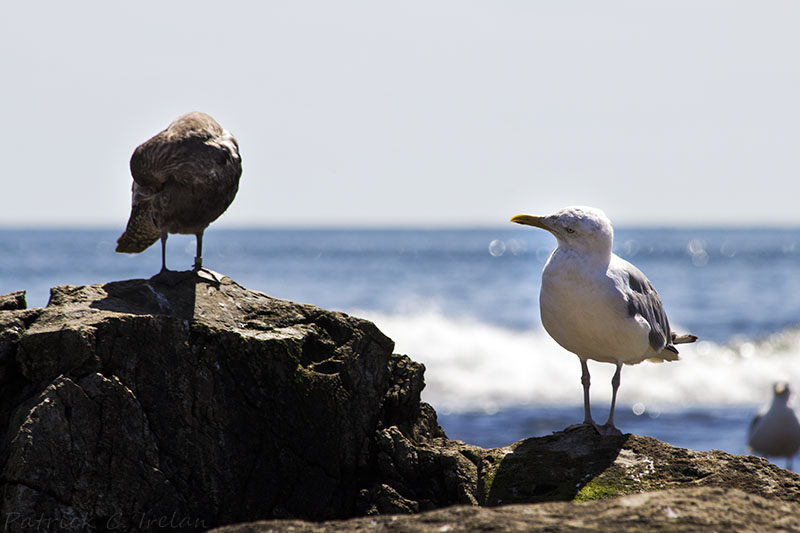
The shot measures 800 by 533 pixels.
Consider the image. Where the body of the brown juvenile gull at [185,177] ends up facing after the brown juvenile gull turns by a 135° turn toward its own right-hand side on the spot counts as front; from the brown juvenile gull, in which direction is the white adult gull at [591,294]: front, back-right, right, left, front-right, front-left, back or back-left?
back-left

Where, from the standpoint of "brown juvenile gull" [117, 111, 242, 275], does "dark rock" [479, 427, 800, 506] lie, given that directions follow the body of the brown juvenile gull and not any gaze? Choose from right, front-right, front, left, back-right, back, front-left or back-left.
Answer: front

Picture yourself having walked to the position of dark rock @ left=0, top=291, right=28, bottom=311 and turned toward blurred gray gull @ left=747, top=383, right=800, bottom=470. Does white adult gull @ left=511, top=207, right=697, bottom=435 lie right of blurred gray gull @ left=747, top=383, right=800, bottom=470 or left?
right

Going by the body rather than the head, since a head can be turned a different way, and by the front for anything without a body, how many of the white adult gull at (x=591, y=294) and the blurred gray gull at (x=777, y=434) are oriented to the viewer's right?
0

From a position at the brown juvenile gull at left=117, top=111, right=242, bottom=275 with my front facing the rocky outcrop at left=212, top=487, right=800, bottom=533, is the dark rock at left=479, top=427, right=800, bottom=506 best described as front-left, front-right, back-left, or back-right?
front-left

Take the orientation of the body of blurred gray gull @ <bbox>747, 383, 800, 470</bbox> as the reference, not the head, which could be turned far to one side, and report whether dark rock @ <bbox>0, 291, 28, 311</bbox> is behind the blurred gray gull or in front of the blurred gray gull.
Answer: in front

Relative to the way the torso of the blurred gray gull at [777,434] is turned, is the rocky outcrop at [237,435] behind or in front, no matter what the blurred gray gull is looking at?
in front

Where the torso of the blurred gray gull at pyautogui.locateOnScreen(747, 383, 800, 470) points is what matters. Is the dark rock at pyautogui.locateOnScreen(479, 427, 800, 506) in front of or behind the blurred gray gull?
in front

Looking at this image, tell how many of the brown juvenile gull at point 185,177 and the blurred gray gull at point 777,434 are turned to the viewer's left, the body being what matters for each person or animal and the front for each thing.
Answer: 0

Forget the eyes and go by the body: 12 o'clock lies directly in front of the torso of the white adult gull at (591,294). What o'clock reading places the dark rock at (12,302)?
The dark rock is roughly at 1 o'clock from the white adult gull.

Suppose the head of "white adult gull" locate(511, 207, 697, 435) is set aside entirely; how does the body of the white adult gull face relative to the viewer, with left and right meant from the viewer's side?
facing the viewer and to the left of the viewer

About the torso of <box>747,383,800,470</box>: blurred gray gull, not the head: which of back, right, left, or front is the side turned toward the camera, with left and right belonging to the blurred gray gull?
front
